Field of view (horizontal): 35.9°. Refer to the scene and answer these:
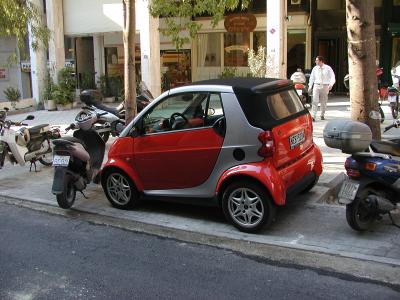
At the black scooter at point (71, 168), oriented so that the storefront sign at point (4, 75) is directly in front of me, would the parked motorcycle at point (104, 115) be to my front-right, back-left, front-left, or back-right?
front-right

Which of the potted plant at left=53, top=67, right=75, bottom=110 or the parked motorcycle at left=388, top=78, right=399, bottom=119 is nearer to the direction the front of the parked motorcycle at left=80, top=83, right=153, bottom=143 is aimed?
the parked motorcycle

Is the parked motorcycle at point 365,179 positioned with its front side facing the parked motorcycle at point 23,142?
no

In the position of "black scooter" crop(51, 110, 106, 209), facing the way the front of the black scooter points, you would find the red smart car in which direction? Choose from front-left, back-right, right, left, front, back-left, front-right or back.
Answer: right

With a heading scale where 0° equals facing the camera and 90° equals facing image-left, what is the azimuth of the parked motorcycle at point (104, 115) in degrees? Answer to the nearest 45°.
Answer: approximately 270°

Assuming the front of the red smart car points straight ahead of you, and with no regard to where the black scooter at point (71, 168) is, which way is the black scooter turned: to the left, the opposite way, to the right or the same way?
to the right

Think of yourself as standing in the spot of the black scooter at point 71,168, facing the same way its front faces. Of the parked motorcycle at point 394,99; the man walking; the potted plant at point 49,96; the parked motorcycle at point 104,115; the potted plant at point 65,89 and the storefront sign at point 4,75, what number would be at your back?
0

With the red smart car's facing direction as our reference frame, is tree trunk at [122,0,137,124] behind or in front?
in front

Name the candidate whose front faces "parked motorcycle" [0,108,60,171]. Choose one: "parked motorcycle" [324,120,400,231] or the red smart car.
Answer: the red smart car

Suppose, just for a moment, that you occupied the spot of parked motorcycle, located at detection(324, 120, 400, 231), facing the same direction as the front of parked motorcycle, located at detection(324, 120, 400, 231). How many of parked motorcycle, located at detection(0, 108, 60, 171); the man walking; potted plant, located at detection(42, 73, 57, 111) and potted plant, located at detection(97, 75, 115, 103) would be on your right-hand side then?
0

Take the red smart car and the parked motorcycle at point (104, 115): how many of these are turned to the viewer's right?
1

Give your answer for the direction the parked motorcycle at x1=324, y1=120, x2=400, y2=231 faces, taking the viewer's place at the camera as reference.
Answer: facing away from the viewer and to the right of the viewer

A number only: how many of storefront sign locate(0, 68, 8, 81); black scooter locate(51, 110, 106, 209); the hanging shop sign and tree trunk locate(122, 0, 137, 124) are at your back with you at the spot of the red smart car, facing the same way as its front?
0

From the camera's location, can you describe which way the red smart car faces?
facing away from the viewer and to the left of the viewer

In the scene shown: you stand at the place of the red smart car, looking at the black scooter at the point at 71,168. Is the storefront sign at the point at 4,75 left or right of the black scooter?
right

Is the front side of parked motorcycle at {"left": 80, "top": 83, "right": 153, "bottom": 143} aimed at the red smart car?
no

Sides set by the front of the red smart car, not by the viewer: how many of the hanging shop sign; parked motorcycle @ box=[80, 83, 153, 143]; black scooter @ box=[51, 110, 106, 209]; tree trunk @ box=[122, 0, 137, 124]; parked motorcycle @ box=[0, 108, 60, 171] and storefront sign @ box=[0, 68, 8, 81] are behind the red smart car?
0

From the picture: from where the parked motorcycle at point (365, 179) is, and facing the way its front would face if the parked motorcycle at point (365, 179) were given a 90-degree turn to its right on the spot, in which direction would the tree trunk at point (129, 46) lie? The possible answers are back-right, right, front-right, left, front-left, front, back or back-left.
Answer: back

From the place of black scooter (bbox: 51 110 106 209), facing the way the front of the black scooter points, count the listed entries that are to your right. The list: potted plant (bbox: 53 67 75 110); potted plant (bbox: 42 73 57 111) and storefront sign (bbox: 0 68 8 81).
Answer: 0

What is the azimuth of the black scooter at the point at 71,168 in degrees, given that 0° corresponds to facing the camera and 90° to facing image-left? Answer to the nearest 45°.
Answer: approximately 225°
